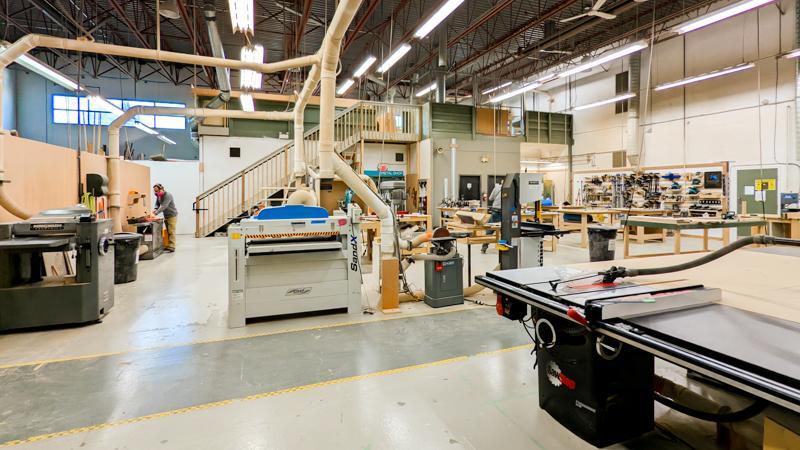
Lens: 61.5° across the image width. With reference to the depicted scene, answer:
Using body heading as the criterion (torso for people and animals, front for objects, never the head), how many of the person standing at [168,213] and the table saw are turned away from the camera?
0

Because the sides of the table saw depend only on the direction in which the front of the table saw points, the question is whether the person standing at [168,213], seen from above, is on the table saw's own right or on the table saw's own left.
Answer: on the table saw's own right

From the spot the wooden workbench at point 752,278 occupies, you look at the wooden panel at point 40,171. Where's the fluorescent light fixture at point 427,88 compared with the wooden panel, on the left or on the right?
right

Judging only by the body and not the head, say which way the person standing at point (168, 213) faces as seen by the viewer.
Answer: to the viewer's left

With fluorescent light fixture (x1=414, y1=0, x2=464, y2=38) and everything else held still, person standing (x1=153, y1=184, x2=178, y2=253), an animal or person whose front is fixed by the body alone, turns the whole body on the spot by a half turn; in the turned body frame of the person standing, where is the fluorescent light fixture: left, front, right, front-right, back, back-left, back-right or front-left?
front-right

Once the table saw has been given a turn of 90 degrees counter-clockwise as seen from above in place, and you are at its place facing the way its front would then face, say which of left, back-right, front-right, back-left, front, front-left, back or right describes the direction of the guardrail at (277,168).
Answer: back

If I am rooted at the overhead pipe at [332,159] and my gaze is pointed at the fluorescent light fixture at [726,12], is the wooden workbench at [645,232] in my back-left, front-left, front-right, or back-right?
front-left

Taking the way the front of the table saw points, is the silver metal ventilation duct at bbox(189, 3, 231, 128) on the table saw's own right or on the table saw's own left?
on the table saw's own right

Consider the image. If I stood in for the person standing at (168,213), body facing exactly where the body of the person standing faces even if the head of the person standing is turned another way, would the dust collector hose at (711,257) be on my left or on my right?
on my left

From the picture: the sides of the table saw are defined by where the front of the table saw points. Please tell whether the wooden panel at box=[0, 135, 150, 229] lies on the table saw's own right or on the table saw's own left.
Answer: on the table saw's own right

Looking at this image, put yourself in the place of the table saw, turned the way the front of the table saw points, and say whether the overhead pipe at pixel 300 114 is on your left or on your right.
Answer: on your right
